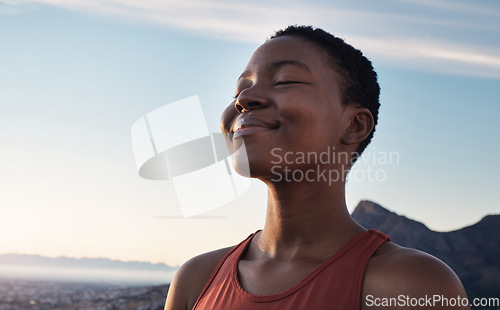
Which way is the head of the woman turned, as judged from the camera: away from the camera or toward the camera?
toward the camera

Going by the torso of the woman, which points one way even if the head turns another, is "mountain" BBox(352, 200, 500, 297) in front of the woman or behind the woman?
behind

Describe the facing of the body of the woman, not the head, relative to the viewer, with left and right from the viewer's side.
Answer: facing the viewer and to the left of the viewer
